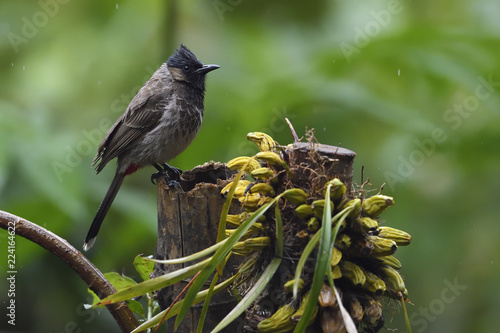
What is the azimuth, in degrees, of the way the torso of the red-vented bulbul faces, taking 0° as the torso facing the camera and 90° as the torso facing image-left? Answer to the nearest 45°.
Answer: approximately 270°

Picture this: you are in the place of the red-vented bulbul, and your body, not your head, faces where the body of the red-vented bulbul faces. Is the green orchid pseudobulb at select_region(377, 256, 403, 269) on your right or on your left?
on your left
